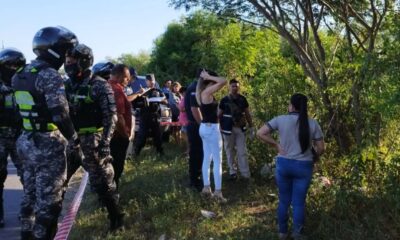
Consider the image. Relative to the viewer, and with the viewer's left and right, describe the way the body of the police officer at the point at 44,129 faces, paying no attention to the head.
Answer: facing away from the viewer and to the right of the viewer

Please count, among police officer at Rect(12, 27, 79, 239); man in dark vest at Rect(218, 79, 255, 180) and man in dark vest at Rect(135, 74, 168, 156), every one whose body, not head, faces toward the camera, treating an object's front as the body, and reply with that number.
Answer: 2

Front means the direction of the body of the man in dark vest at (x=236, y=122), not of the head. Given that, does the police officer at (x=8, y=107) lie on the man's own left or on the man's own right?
on the man's own right

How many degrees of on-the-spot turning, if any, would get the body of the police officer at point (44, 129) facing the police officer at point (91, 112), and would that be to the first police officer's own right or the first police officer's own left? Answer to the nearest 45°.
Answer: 0° — they already face them
